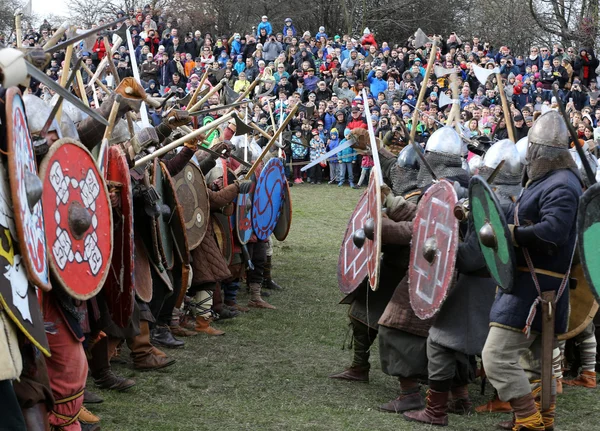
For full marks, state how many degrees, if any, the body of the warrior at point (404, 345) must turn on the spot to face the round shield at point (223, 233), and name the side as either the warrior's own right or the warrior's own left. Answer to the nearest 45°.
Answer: approximately 45° to the warrior's own right

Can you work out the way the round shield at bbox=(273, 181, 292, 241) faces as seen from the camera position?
facing to the right of the viewer

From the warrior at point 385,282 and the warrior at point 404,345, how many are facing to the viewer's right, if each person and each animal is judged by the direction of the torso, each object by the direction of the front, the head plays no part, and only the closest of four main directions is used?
0

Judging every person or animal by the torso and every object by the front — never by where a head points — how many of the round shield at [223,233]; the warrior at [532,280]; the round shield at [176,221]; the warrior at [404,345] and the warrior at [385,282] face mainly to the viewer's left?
3

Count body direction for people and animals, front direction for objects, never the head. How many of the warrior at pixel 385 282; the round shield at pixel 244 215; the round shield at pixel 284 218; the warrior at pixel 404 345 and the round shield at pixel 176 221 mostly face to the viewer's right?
3

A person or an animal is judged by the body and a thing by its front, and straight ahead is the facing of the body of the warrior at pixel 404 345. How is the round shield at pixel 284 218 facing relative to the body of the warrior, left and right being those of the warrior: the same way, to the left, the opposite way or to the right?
the opposite way

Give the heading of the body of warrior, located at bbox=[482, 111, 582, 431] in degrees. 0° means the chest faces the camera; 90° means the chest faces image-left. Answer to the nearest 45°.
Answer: approximately 90°

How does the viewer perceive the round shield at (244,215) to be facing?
facing to the right of the viewer

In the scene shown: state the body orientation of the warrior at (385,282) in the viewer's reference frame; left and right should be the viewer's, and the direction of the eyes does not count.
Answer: facing to the left of the viewer

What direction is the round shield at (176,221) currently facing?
to the viewer's right

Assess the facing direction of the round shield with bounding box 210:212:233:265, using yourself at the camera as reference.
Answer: facing to the right of the viewer

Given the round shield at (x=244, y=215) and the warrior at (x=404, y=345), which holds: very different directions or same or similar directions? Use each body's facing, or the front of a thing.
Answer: very different directions

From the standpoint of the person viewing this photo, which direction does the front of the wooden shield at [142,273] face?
facing to the right of the viewer

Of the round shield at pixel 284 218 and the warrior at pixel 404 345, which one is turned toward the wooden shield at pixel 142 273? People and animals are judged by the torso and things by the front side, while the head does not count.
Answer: the warrior
